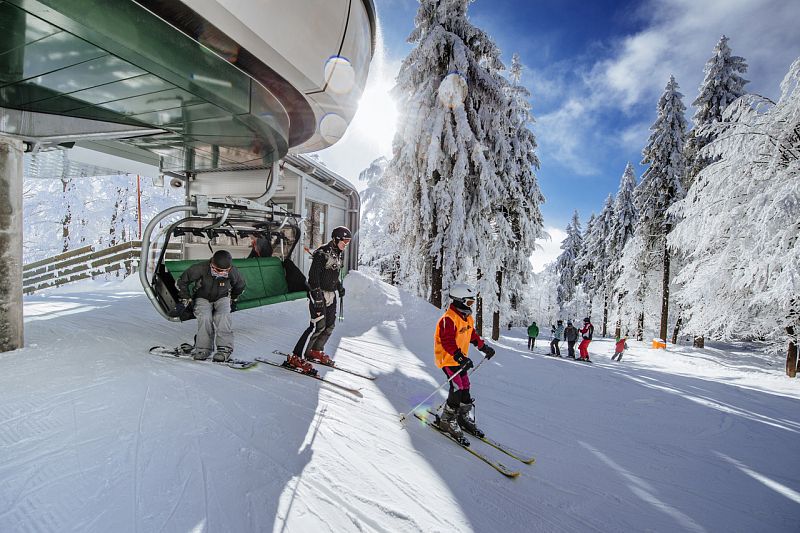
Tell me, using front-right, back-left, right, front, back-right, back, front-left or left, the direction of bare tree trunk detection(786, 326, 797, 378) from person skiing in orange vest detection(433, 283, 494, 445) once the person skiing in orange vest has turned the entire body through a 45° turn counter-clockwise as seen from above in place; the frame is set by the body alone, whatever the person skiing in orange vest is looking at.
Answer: front-left

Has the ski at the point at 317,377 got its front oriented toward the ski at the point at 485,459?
yes

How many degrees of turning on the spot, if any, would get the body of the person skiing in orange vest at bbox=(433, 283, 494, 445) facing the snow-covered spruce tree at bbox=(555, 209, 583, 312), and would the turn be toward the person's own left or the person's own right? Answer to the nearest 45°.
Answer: approximately 135° to the person's own left

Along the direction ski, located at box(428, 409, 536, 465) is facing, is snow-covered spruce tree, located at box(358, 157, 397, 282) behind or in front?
behind

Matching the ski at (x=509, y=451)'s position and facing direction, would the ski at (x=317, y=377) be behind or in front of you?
behind

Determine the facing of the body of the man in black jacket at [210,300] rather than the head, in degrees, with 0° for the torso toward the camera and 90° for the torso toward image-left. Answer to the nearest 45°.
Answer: approximately 0°

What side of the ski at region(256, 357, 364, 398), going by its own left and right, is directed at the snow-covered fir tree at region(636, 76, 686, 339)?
left

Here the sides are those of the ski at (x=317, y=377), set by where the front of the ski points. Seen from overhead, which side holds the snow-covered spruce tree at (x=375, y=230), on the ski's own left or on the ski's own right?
on the ski's own left

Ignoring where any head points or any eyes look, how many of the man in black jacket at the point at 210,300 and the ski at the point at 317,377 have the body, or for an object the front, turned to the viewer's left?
0

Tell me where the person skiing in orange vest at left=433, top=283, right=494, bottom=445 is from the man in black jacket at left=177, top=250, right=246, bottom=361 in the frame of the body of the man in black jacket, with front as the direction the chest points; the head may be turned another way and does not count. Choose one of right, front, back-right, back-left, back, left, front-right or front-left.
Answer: front-left

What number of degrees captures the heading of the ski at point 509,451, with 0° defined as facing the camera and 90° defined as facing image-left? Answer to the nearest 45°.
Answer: approximately 315°

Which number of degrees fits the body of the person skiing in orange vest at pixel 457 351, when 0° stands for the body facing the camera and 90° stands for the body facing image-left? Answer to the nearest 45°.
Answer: approximately 315°

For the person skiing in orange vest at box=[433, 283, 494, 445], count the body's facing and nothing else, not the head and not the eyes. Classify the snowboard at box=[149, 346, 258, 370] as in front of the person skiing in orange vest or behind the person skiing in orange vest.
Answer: behind

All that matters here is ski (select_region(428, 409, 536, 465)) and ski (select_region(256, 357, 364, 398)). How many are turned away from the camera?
0
